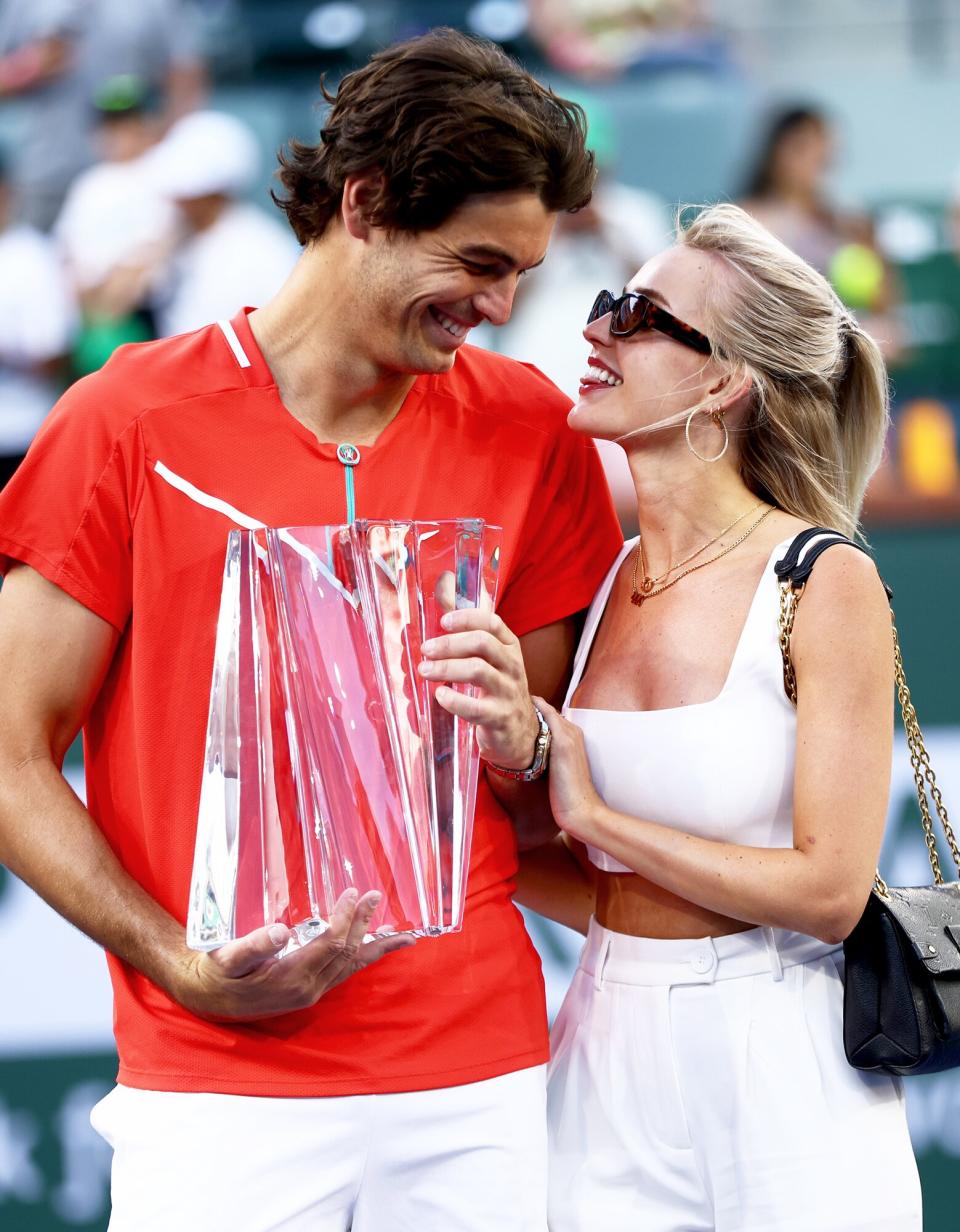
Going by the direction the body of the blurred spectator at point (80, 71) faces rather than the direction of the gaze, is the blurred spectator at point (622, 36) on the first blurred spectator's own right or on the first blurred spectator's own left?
on the first blurred spectator's own left

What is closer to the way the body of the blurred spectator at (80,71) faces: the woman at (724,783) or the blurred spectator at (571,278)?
the woman

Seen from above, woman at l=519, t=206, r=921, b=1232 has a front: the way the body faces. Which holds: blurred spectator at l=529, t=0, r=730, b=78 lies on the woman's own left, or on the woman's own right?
on the woman's own right

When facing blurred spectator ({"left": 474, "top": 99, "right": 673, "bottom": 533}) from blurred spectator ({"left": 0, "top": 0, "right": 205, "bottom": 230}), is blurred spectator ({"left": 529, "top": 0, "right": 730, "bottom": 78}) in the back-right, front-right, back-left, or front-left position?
front-left

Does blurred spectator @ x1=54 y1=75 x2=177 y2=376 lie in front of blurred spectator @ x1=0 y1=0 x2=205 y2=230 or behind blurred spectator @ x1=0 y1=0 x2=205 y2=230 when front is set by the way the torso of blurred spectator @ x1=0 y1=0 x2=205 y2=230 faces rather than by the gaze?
in front

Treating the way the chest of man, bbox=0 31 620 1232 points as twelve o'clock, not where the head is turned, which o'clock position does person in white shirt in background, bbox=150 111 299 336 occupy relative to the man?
The person in white shirt in background is roughly at 6 o'clock from the man.

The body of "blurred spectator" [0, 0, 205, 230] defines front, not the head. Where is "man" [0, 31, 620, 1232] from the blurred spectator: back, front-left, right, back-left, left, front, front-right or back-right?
front

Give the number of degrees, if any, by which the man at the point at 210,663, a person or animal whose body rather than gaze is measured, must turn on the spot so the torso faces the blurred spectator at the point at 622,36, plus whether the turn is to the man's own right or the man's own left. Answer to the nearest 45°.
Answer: approximately 180°

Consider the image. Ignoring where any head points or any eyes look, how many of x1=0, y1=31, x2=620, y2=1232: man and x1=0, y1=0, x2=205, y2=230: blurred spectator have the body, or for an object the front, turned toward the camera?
2

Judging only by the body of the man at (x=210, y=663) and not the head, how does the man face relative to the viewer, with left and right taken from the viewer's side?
facing the viewer

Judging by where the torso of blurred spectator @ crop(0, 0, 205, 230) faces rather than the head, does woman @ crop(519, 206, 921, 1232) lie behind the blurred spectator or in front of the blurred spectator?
in front

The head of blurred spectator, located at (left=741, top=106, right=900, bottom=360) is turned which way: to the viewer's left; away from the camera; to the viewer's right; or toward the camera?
toward the camera

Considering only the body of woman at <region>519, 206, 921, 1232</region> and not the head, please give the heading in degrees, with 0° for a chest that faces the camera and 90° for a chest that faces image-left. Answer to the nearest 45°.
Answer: approximately 45°

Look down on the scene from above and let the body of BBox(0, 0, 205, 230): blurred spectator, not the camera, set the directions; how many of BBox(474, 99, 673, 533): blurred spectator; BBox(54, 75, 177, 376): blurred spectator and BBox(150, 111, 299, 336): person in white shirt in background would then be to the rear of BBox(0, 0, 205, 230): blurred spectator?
0

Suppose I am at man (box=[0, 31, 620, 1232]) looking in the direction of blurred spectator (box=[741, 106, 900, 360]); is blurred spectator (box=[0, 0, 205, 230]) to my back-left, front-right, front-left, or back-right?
front-left

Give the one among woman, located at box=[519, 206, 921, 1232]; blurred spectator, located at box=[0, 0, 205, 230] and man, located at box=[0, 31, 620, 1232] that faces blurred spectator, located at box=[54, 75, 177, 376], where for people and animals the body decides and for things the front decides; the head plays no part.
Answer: blurred spectator, located at box=[0, 0, 205, 230]

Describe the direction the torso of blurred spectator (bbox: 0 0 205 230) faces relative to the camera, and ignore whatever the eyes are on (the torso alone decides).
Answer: toward the camera

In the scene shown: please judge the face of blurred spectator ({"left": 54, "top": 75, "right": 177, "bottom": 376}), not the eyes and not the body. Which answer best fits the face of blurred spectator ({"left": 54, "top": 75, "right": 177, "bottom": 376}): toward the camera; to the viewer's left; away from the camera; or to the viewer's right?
toward the camera
